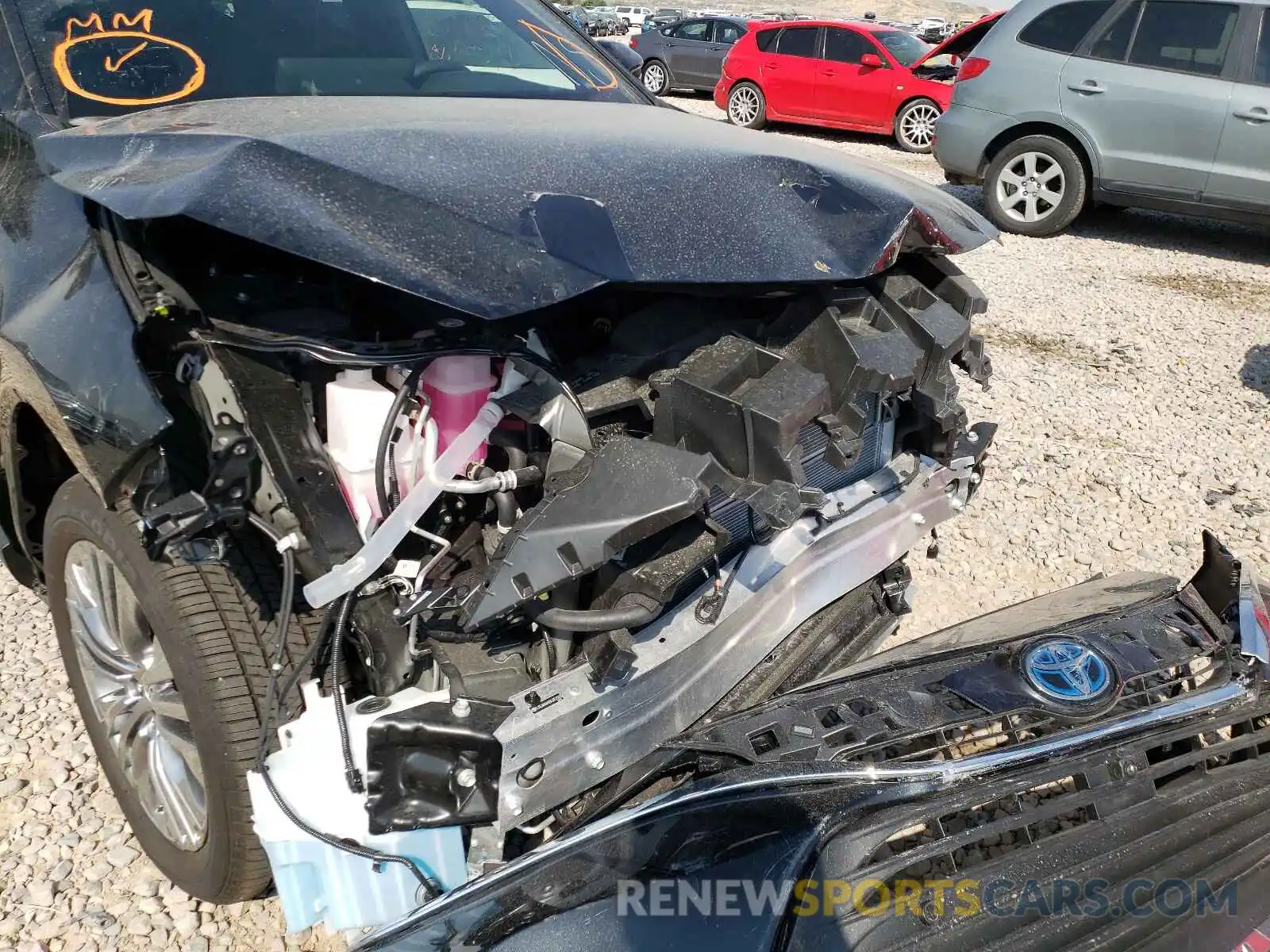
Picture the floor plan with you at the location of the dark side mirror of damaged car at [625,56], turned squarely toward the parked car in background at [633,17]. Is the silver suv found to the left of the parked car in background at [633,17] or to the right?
right

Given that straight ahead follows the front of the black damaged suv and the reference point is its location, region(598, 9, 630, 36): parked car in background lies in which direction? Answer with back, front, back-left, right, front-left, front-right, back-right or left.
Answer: back-left

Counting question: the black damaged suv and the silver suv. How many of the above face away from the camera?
0

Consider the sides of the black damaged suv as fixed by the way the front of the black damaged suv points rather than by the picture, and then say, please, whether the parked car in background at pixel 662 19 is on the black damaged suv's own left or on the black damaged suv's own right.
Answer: on the black damaged suv's own left

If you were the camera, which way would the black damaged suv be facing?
facing the viewer and to the right of the viewer

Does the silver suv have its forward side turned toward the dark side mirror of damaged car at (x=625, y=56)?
no

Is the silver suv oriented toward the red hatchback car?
no

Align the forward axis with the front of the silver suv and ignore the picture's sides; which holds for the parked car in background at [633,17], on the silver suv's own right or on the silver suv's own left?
on the silver suv's own left

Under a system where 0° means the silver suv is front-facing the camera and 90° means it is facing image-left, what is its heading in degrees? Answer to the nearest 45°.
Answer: approximately 270°

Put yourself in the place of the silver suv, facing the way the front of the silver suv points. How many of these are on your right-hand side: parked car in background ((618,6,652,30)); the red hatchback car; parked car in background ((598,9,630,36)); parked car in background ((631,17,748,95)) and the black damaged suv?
1

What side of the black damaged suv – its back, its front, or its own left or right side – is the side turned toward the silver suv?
left

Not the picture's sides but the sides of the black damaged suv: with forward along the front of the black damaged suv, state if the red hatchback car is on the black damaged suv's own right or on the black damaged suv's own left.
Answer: on the black damaged suv's own left

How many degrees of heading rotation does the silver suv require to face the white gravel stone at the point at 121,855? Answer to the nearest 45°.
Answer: approximately 90° to its right
